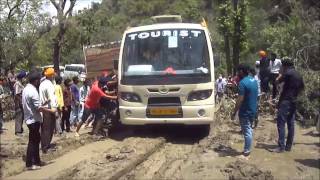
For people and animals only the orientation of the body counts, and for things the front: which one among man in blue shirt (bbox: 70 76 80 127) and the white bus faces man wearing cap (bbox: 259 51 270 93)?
the man in blue shirt

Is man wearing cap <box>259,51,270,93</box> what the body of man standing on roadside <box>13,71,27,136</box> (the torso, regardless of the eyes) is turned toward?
yes

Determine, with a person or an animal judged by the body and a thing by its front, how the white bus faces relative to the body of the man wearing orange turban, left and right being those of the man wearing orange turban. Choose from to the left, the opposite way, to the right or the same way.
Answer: to the right

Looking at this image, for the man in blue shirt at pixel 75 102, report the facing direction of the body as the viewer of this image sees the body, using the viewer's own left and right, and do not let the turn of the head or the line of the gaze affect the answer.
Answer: facing to the right of the viewer

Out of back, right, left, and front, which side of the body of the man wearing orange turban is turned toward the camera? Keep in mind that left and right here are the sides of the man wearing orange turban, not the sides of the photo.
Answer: right

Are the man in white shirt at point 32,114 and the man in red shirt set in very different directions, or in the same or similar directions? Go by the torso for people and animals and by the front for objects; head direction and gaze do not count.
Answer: same or similar directions

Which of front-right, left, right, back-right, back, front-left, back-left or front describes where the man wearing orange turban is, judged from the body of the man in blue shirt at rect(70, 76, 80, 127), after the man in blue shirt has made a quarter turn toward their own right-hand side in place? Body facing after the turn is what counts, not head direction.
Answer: front

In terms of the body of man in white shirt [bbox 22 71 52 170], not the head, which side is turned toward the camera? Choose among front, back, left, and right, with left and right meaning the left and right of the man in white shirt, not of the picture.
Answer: right

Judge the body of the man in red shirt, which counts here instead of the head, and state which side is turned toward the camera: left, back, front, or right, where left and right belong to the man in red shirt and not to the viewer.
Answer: right

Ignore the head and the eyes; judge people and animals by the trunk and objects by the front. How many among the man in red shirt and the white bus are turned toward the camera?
1

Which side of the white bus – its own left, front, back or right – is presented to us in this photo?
front

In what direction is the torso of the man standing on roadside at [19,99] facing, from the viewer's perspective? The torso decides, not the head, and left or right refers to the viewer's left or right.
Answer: facing to the right of the viewer

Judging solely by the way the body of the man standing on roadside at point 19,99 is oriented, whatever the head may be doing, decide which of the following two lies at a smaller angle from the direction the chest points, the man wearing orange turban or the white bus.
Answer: the white bus

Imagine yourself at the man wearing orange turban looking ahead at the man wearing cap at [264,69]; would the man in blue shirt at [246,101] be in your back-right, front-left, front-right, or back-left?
front-right

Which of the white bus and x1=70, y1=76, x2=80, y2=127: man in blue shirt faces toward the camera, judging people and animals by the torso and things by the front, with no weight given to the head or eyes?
the white bus

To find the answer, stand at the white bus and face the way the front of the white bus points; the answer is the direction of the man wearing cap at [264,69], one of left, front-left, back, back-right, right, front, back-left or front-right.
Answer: back-left
